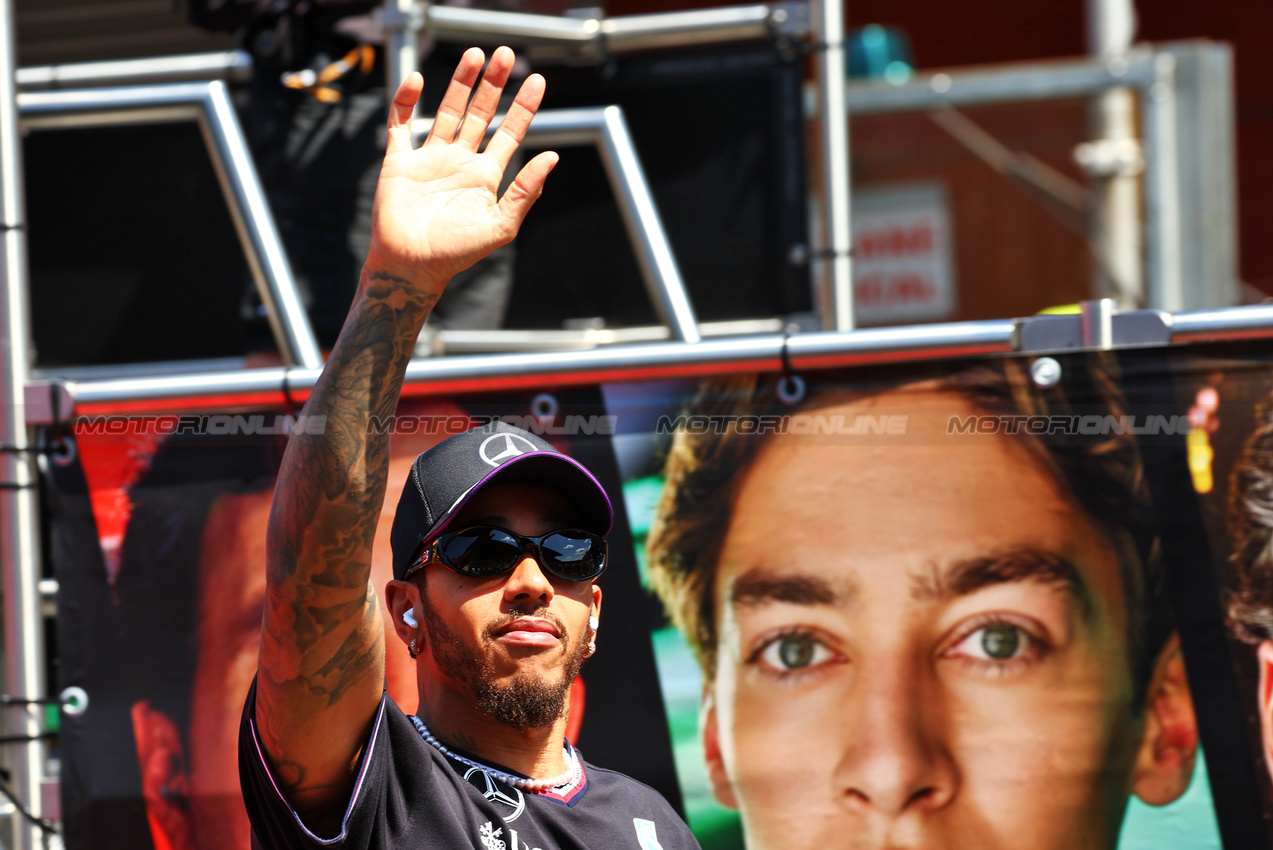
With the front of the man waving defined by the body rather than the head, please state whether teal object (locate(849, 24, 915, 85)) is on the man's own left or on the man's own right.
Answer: on the man's own left

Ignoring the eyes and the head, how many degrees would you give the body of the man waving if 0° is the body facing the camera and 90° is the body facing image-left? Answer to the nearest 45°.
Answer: approximately 315°

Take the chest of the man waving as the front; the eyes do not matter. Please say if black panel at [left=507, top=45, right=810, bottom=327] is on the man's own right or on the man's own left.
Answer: on the man's own left

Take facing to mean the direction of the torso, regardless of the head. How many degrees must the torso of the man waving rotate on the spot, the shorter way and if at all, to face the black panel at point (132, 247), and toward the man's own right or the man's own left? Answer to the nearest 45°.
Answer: approximately 135° to the man's own left

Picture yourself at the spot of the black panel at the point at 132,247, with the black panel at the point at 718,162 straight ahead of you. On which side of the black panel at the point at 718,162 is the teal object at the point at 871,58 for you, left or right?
left
